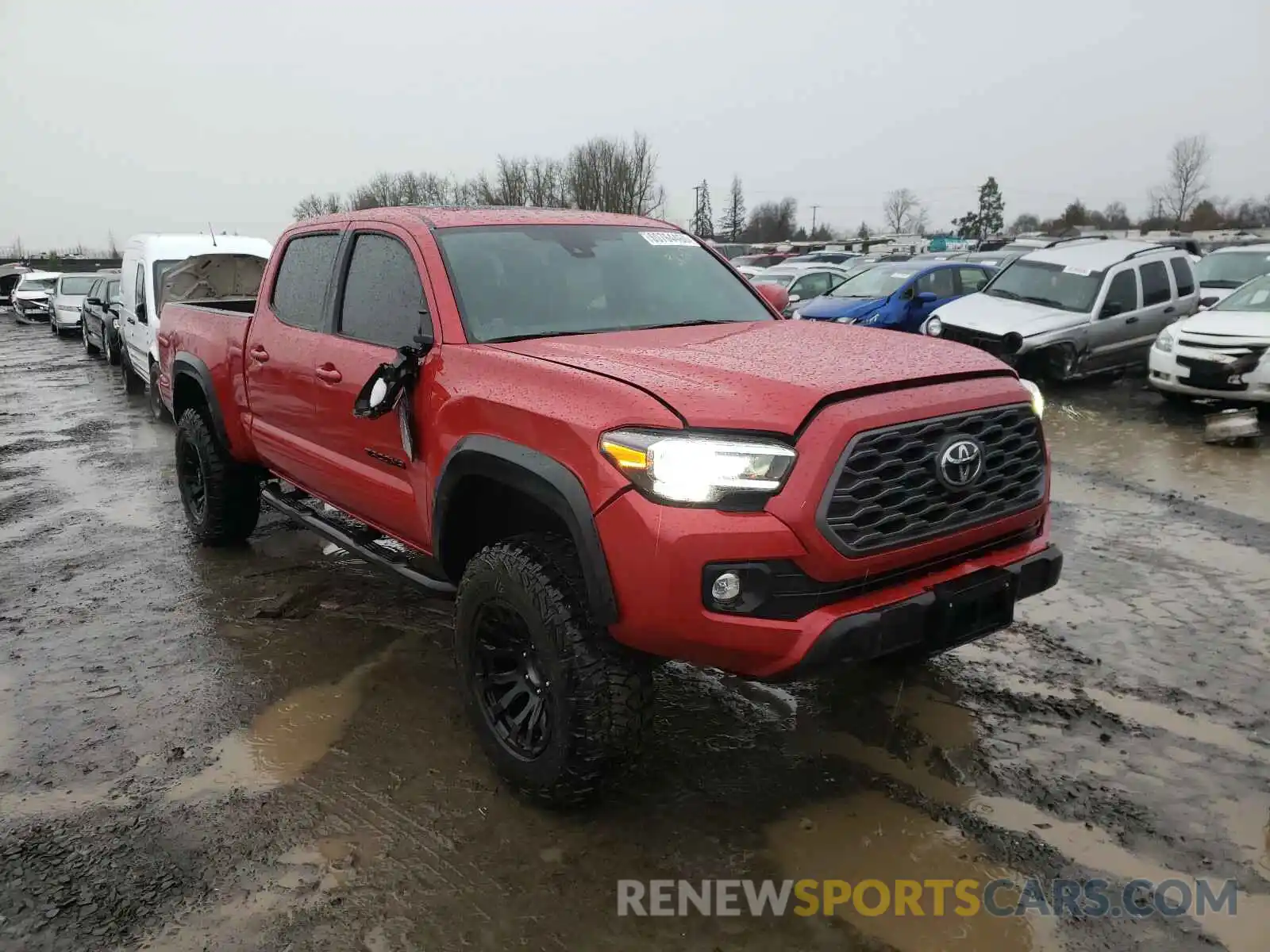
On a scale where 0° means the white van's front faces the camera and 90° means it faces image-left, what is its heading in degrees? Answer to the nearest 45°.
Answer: approximately 315°

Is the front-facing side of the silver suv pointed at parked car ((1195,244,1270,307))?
no

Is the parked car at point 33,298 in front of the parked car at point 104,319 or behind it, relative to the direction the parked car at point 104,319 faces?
behind

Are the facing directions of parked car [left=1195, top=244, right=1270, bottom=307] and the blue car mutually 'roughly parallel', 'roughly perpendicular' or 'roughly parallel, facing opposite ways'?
roughly parallel

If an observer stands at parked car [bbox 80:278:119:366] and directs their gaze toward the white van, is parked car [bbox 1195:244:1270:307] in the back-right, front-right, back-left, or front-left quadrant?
front-left

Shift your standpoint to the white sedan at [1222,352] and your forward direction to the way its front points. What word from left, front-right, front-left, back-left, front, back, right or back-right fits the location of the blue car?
right

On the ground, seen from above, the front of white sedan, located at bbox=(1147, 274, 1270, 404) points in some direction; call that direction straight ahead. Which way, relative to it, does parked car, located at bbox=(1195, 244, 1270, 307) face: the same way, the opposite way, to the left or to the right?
the same way

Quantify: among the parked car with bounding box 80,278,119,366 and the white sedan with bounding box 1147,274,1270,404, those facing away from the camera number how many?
0

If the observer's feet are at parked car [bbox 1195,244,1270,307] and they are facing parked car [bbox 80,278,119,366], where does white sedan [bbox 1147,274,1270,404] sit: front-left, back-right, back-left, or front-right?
front-left

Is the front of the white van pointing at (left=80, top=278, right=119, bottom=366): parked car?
no

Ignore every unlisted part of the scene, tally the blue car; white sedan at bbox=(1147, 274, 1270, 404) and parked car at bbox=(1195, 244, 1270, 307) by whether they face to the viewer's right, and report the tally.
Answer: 0

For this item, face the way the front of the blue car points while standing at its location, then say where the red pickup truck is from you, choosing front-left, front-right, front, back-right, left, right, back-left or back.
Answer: front-left

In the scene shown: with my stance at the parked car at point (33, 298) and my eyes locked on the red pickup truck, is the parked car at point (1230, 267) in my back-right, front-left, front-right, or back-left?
front-left

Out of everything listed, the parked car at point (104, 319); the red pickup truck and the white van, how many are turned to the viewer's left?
0

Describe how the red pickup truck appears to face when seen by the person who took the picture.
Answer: facing the viewer and to the right of the viewer

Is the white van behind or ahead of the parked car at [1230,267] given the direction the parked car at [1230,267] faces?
ahead

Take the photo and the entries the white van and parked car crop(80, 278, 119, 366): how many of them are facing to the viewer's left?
0

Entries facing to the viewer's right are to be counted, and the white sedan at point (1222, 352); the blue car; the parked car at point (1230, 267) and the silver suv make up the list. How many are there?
0

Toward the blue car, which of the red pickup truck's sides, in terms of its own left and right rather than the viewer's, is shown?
left

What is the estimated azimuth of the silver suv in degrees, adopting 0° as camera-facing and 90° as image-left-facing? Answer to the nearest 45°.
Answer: approximately 45°
